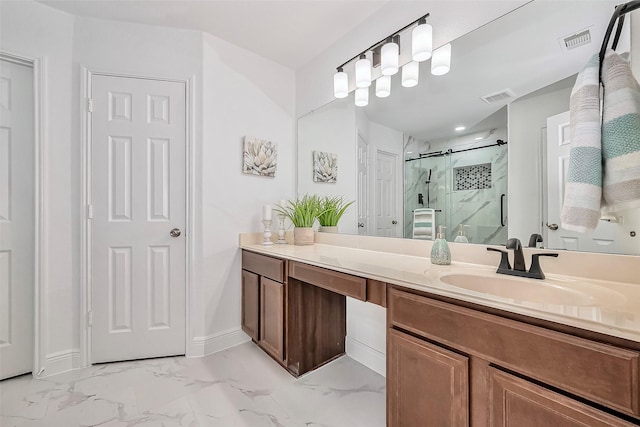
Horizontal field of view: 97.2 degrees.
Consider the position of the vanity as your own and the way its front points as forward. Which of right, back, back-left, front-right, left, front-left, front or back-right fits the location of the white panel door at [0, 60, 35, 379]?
front-right

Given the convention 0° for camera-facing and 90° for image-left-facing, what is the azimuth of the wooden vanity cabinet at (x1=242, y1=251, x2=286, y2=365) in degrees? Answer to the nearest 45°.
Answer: approximately 45°

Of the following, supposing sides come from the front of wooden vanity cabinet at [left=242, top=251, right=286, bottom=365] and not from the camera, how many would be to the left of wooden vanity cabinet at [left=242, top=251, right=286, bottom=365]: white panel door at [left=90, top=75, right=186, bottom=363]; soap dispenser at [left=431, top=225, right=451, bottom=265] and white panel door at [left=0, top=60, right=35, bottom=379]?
1

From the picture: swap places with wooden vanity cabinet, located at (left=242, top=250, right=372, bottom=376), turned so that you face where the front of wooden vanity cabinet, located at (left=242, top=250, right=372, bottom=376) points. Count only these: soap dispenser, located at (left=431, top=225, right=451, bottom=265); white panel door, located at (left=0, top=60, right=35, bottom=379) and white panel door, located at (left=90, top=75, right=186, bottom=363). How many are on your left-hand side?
1

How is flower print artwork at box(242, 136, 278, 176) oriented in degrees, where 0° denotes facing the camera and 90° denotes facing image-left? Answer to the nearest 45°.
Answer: approximately 315°

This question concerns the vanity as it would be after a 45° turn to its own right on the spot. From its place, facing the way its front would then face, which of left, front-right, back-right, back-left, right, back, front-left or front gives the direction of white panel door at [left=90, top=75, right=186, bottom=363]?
front

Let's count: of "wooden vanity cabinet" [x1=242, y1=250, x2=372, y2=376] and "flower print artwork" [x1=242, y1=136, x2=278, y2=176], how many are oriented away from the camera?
0
